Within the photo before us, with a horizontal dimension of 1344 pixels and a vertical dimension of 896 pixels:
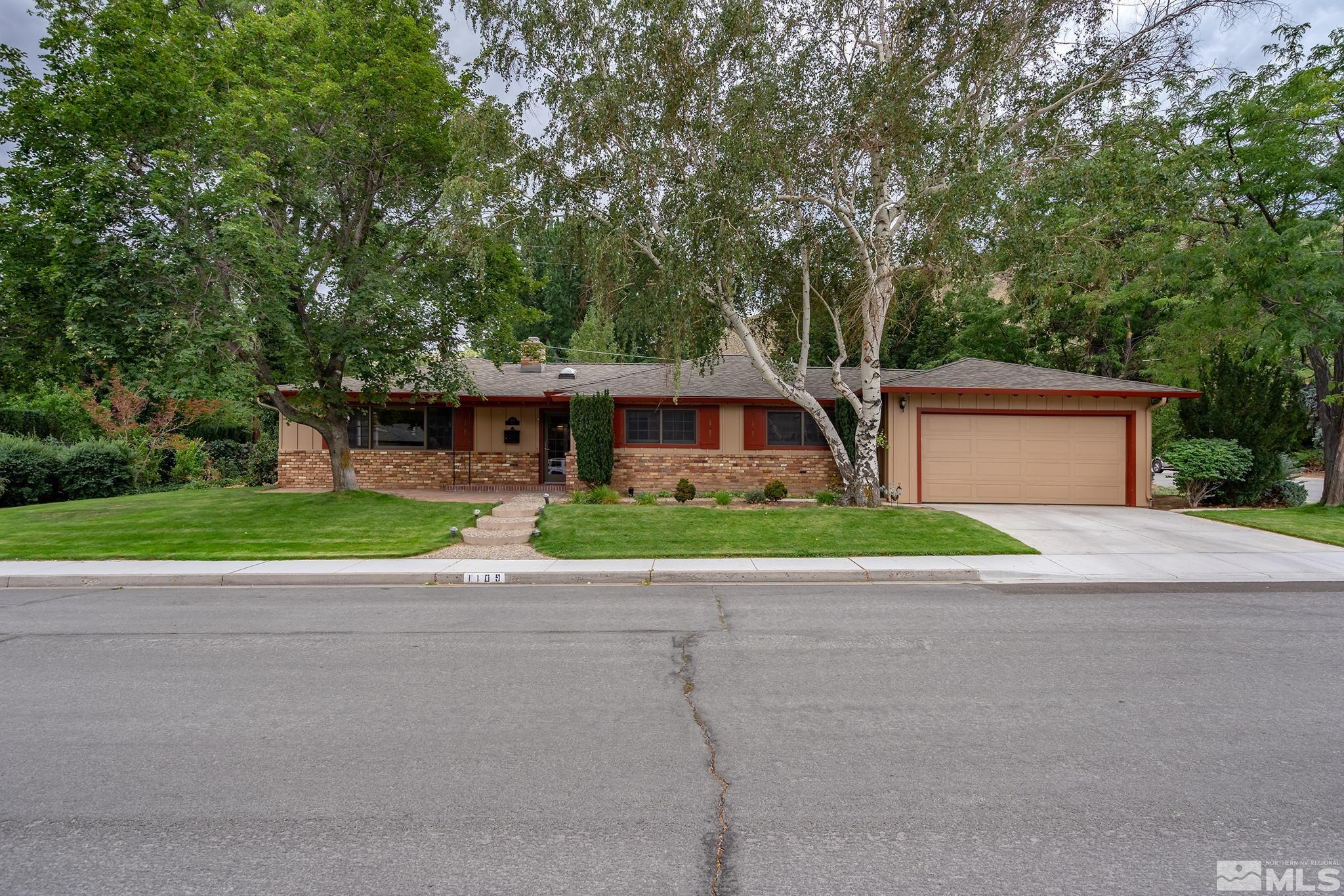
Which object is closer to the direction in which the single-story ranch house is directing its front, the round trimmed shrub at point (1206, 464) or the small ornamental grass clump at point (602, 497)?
the small ornamental grass clump

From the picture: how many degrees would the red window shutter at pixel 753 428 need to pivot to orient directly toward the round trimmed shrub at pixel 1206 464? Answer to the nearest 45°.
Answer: approximately 90° to its left

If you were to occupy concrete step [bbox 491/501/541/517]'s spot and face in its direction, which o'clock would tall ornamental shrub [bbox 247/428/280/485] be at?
The tall ornamental shrub is roughly at 5 o'clock from the concrete step.

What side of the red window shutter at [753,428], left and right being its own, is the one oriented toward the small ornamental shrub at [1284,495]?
left

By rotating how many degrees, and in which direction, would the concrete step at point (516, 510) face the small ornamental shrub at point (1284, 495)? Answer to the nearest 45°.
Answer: approximately 90° to its left

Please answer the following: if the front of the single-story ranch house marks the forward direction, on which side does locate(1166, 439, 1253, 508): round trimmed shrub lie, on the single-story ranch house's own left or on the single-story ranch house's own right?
on the single-story ranch house's own left

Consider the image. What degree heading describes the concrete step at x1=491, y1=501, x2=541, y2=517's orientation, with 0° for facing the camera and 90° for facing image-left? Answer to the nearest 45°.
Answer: approximately 0°

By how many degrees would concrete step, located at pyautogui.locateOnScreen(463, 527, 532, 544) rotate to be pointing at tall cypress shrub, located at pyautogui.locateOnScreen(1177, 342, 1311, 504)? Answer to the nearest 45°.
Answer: approximately 90° to its left

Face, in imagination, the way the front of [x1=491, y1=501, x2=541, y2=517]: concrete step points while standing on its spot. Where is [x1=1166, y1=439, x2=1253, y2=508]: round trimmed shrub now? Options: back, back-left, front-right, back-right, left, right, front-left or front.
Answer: left

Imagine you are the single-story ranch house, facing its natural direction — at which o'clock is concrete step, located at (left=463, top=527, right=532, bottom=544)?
The concrete step is roughly at 1 o'clock from the single-story ranch house.

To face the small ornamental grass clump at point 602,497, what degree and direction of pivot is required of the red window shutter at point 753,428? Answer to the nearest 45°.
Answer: approximately 45° to its right

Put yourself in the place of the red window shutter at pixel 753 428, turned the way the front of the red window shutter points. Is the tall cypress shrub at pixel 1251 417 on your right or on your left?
on your left

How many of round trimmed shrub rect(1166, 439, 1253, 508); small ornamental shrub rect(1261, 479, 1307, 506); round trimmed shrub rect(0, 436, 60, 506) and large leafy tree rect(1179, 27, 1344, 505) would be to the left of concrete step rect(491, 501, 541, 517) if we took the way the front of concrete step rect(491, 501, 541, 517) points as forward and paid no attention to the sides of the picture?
3

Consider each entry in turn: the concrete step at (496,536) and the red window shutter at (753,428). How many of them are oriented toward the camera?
2
